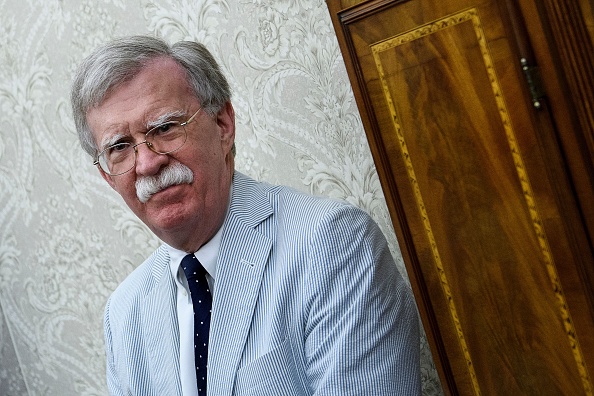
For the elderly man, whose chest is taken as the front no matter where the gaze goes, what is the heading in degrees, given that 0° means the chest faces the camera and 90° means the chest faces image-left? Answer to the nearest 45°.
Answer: approximately 45°

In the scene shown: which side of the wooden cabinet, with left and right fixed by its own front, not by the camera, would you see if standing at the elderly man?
right

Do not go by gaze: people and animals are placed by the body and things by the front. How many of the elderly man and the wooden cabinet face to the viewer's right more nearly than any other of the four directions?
0

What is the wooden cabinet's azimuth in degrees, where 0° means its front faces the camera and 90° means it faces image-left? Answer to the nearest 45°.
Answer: approximately 0°
